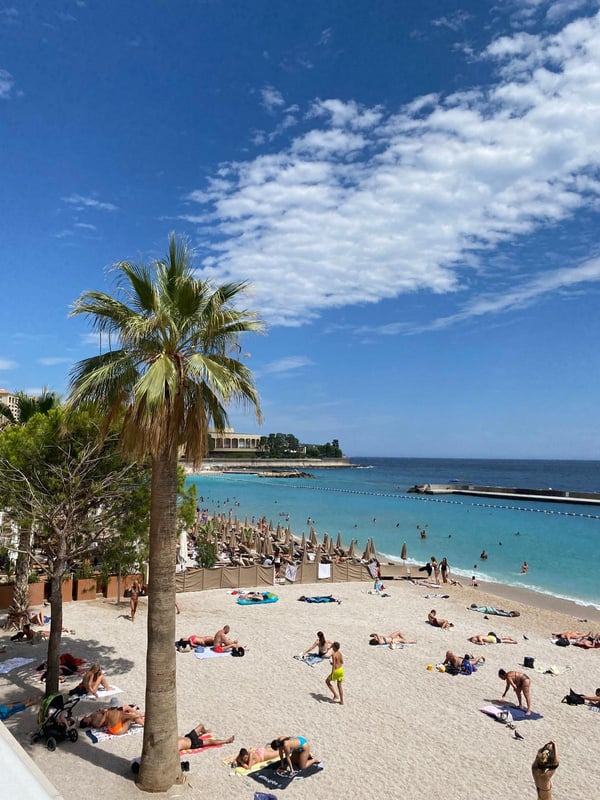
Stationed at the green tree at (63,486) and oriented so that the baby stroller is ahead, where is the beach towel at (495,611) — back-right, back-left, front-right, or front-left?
back-left

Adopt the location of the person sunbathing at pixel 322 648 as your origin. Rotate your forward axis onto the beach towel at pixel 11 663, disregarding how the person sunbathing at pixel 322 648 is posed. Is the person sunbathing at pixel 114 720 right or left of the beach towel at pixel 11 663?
left

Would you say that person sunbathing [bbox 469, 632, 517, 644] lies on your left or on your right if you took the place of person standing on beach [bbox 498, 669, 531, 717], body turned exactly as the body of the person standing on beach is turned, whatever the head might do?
on your right

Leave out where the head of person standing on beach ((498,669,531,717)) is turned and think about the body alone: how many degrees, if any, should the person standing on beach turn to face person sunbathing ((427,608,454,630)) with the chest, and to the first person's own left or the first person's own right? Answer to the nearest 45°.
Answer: approximately 90° to the first person's own right

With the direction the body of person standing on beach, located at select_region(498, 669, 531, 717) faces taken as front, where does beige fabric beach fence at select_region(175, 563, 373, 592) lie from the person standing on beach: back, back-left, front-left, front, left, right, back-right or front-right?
front-right

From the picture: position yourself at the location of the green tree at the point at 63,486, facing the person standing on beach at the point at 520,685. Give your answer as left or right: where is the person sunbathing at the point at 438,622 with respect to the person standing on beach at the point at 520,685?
left
